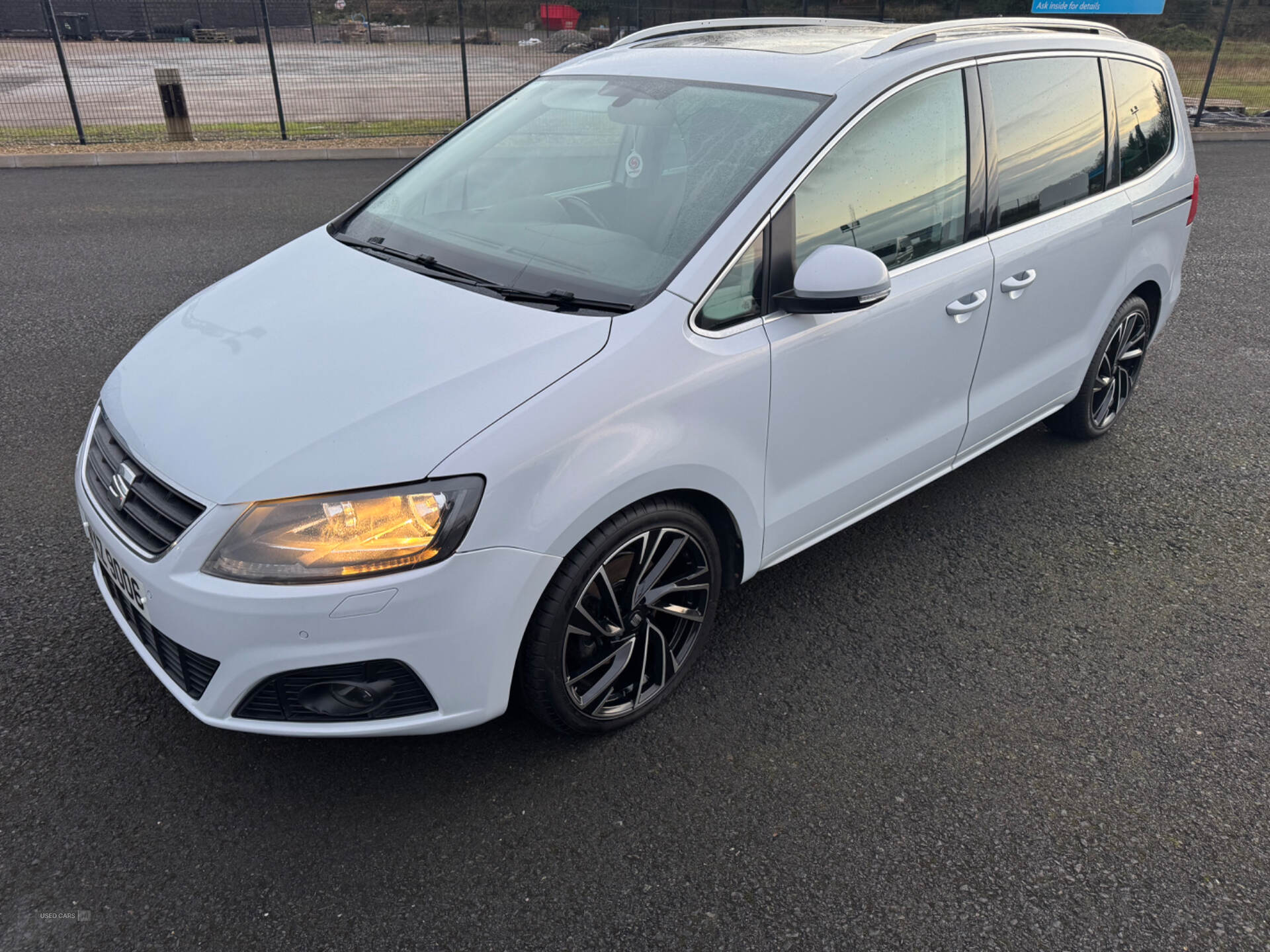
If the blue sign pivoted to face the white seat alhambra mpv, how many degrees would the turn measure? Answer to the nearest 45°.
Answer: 0° — it already faces it

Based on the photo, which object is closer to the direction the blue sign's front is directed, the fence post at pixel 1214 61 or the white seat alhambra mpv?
the white seat alhambra mpv

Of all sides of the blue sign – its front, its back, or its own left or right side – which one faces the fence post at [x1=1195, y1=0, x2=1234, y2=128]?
left

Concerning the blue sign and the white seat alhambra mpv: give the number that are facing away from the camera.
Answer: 0

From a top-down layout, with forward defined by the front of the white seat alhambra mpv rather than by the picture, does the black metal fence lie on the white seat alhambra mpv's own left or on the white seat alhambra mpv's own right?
on the white seat alhambra mpv's own right

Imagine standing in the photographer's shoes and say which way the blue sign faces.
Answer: facing the viewer

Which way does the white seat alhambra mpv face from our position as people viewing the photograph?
facing the viewer and to the left of the viewer

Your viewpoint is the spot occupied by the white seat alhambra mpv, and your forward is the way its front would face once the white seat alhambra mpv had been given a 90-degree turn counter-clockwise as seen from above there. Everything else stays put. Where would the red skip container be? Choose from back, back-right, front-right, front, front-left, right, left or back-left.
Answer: back-left
